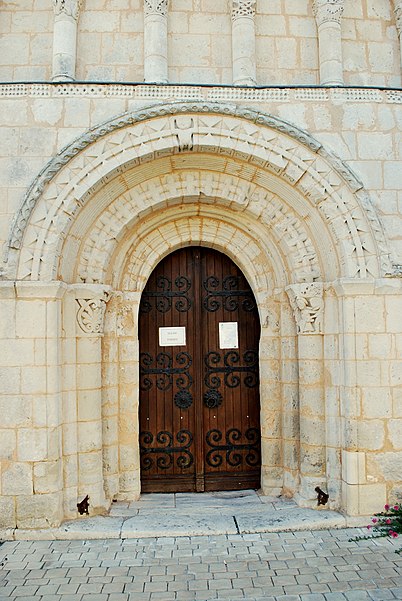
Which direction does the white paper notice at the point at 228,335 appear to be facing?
toward the camera

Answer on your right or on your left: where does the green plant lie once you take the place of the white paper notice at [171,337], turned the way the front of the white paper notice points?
on your left

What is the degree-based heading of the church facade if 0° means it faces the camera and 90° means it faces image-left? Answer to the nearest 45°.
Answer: approximately 0°
